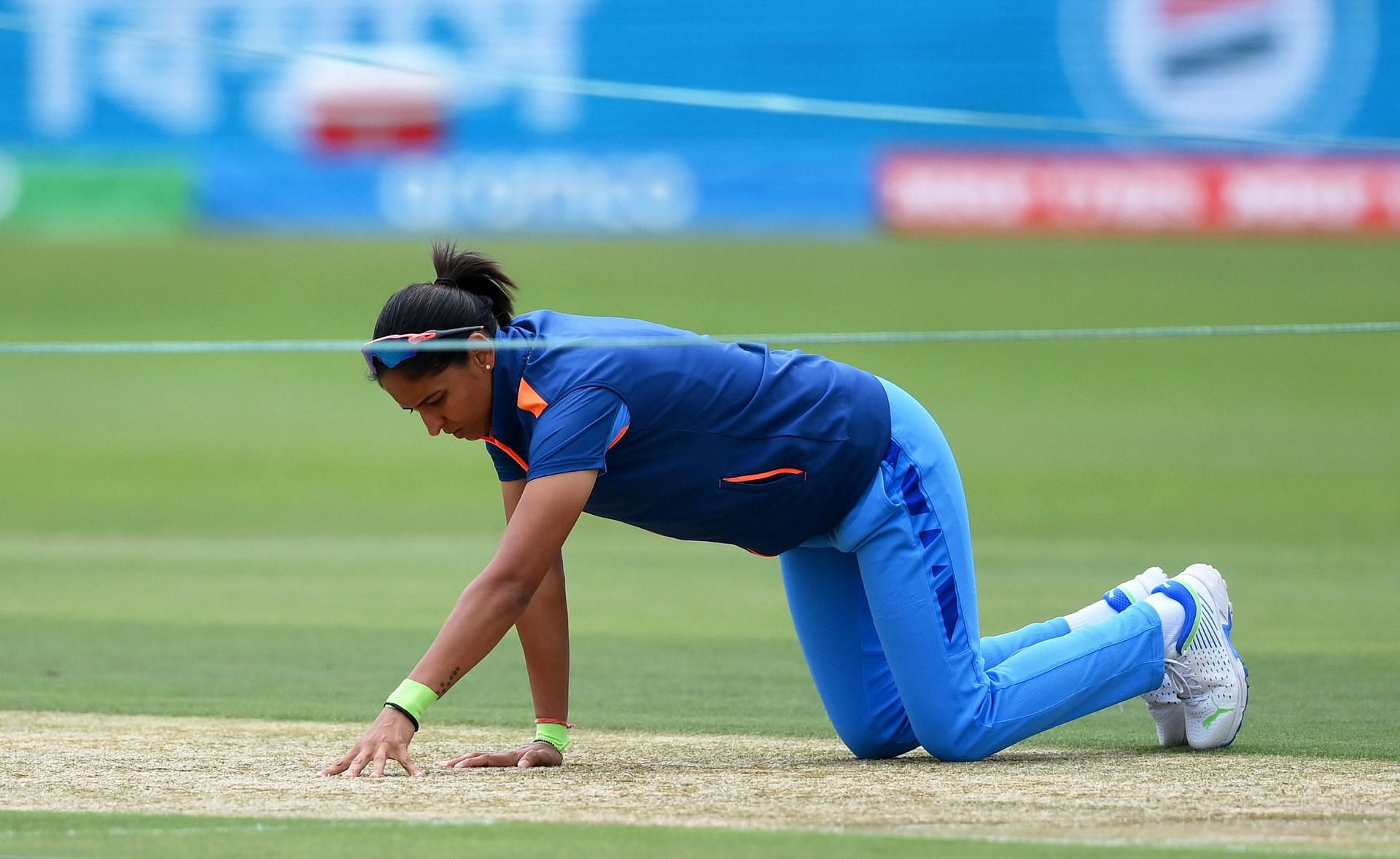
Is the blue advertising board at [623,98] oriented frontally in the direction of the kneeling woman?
yes

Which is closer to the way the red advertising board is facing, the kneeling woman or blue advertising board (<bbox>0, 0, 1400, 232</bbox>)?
the kneeling woman

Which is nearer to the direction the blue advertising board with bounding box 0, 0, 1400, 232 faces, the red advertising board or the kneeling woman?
the kneeling woman

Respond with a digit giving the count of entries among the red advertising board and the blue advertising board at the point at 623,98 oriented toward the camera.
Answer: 2

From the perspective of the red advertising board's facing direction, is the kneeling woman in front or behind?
in front

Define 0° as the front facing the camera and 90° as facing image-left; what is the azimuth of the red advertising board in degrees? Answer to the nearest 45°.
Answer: approximately 0°

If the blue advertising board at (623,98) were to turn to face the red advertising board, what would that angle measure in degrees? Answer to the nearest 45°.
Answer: approximately 45° to its left
